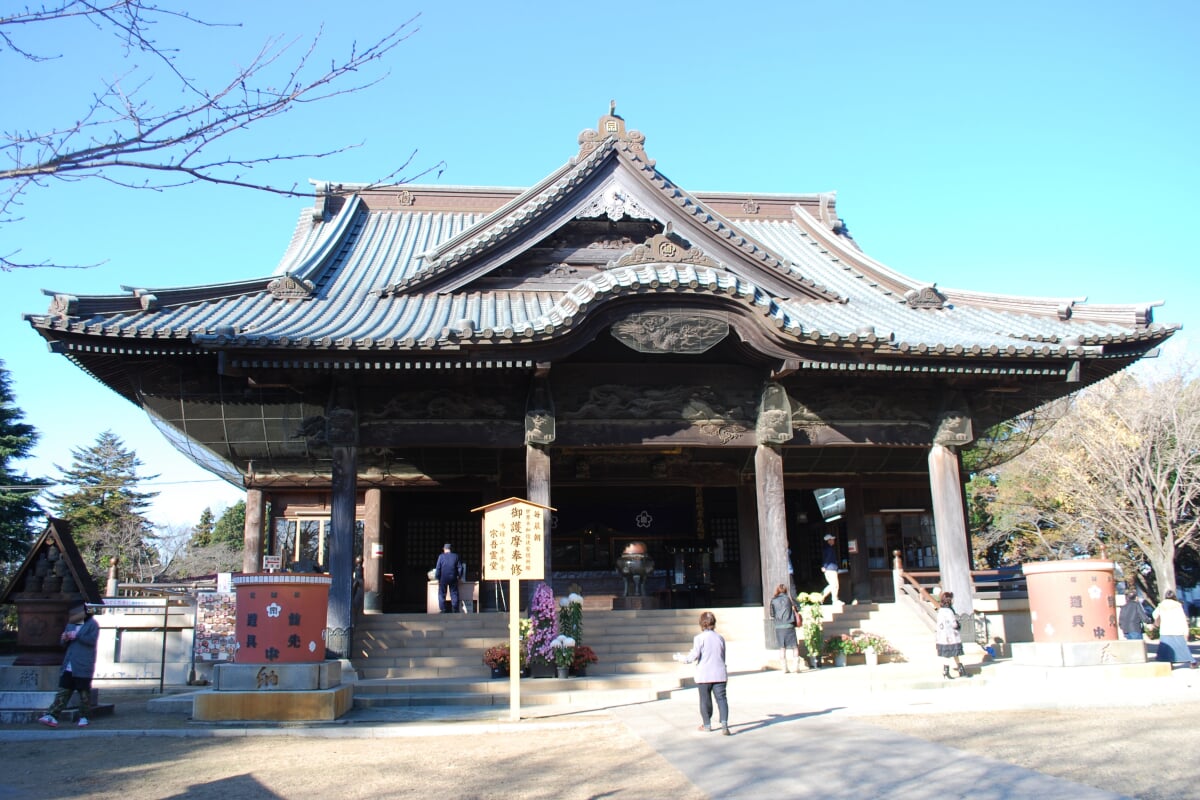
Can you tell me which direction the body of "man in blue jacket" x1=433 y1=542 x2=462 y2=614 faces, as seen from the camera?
away from the camera

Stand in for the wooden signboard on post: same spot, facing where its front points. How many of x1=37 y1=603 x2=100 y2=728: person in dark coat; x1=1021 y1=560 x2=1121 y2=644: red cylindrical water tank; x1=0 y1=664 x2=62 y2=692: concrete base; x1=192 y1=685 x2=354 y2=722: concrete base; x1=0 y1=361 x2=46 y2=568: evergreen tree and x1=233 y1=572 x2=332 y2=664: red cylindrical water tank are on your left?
1

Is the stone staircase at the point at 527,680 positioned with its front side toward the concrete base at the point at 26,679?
no

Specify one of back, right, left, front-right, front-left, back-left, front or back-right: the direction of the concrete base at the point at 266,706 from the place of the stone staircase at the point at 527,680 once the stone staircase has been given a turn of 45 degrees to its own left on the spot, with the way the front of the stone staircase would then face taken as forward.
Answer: right

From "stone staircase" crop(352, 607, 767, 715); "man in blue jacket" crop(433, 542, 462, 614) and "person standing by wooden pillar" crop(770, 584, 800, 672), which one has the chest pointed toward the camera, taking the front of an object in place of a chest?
the stone staircase

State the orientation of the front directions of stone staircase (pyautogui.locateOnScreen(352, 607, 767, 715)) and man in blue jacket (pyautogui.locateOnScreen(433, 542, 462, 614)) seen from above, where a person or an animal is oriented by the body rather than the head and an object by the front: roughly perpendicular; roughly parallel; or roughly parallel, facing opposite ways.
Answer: roughly parallel, facing opposite ways

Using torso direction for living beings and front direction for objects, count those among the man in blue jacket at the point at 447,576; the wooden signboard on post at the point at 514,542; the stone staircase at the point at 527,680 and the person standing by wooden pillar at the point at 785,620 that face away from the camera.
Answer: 2

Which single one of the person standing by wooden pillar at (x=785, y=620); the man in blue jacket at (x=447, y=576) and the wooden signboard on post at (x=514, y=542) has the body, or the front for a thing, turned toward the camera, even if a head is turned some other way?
the wooden signboard on post

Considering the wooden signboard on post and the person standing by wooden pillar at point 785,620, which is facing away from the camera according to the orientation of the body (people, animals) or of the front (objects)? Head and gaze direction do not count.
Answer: the person standing by wooden pillar

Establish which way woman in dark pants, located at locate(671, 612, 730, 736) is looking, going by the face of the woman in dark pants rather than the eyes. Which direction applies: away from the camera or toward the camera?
away from the camera

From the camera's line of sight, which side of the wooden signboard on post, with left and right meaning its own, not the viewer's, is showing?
front

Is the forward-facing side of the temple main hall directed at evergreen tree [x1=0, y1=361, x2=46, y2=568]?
no

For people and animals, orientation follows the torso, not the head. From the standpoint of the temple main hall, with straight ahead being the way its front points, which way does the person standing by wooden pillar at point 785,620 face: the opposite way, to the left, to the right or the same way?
the opposite way

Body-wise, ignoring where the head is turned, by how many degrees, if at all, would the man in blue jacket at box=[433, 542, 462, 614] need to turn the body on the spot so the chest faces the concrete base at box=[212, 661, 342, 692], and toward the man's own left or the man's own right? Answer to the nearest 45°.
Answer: approximately 180°

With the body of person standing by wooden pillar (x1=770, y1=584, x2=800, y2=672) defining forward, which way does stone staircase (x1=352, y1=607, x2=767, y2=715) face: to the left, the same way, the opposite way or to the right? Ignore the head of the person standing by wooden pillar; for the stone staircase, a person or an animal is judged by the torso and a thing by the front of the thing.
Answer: the opposite way

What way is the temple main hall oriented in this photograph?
toward the camera

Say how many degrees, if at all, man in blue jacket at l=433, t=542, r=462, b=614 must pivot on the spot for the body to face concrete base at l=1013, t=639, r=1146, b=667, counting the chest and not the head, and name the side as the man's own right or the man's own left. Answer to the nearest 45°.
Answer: approximately 135° to the man's own right

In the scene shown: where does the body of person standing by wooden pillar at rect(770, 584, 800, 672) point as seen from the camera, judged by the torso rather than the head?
away from the camera
